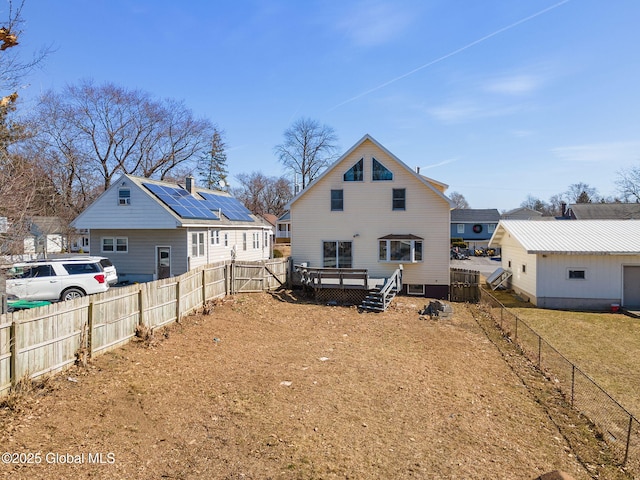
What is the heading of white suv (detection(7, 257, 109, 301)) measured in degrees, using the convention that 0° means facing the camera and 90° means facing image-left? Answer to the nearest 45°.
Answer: approximately 90°

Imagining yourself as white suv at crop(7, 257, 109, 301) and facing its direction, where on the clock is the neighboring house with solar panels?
The neighboring house with solar panels is roughly at 4 o'clock from the white suv.

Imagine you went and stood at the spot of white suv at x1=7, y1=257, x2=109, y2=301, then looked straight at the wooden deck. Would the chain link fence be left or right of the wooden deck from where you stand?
right

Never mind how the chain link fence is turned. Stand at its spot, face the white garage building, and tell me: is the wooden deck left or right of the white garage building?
left

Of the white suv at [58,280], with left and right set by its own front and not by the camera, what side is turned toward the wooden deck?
back

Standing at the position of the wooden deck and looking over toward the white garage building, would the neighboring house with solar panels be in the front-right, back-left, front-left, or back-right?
back-left

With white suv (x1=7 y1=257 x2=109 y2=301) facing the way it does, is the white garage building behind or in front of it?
behind

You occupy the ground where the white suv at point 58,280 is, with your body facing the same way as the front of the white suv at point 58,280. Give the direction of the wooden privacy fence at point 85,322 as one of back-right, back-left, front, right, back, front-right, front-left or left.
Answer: left

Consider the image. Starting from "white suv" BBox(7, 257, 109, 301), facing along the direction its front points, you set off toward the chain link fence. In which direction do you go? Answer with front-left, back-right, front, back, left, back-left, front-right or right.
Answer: back-left
